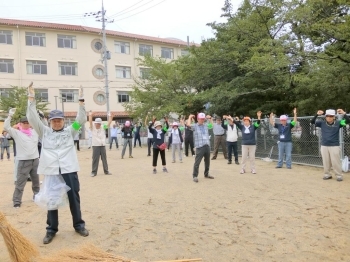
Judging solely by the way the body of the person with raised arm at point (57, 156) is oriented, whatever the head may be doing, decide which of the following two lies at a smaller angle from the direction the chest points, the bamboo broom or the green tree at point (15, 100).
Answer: the bamboo broom

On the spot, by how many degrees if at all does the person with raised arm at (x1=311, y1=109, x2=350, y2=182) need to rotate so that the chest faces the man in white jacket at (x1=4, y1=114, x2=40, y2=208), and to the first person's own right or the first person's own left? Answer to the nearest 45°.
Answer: approximately 45° to the first person's own right

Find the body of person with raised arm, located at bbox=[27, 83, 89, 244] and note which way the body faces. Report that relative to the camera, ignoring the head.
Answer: toward the camera

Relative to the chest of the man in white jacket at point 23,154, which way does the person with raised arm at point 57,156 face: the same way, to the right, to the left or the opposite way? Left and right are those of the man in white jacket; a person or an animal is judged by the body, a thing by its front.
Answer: the same way

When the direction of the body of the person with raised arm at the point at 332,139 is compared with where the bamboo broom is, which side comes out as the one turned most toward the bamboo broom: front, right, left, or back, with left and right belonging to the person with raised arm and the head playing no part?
front

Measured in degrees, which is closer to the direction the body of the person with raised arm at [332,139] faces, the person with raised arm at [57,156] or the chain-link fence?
the person with raised arm

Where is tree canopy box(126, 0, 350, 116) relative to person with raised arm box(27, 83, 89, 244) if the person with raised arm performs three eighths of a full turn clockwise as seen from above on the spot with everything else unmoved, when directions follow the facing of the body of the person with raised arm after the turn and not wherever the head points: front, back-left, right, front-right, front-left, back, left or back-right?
right

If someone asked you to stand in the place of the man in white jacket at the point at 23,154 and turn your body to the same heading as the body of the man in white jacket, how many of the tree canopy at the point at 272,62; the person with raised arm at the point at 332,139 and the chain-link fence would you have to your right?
0

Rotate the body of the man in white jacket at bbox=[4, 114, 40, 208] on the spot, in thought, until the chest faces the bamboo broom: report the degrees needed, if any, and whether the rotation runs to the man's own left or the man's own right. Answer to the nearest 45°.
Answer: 0° — they already face it

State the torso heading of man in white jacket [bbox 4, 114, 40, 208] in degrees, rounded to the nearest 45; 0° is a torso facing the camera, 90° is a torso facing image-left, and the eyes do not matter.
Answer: approximately 0°

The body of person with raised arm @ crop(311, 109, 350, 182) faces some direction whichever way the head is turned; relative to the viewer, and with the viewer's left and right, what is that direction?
facing the viewer

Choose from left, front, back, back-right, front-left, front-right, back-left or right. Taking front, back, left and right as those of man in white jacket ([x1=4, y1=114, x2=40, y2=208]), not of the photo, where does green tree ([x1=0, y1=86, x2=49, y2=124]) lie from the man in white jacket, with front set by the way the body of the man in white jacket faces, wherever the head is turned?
back

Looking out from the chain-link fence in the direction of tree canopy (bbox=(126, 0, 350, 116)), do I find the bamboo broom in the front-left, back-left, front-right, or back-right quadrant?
back-left

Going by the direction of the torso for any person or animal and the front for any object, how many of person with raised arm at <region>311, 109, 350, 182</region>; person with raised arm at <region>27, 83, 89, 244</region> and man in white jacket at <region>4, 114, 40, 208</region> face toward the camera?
3

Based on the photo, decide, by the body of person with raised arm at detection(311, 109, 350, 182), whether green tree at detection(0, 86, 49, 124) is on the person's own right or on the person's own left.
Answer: on the person's own right

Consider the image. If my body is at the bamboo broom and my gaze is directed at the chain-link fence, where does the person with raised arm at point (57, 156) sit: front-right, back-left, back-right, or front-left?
front-left

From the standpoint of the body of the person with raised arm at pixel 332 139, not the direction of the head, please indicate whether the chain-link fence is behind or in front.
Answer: behind

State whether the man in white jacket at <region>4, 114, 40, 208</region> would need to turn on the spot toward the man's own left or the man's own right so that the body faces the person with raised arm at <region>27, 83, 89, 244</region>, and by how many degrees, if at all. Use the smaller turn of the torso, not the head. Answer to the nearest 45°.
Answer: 0° — they already face them
